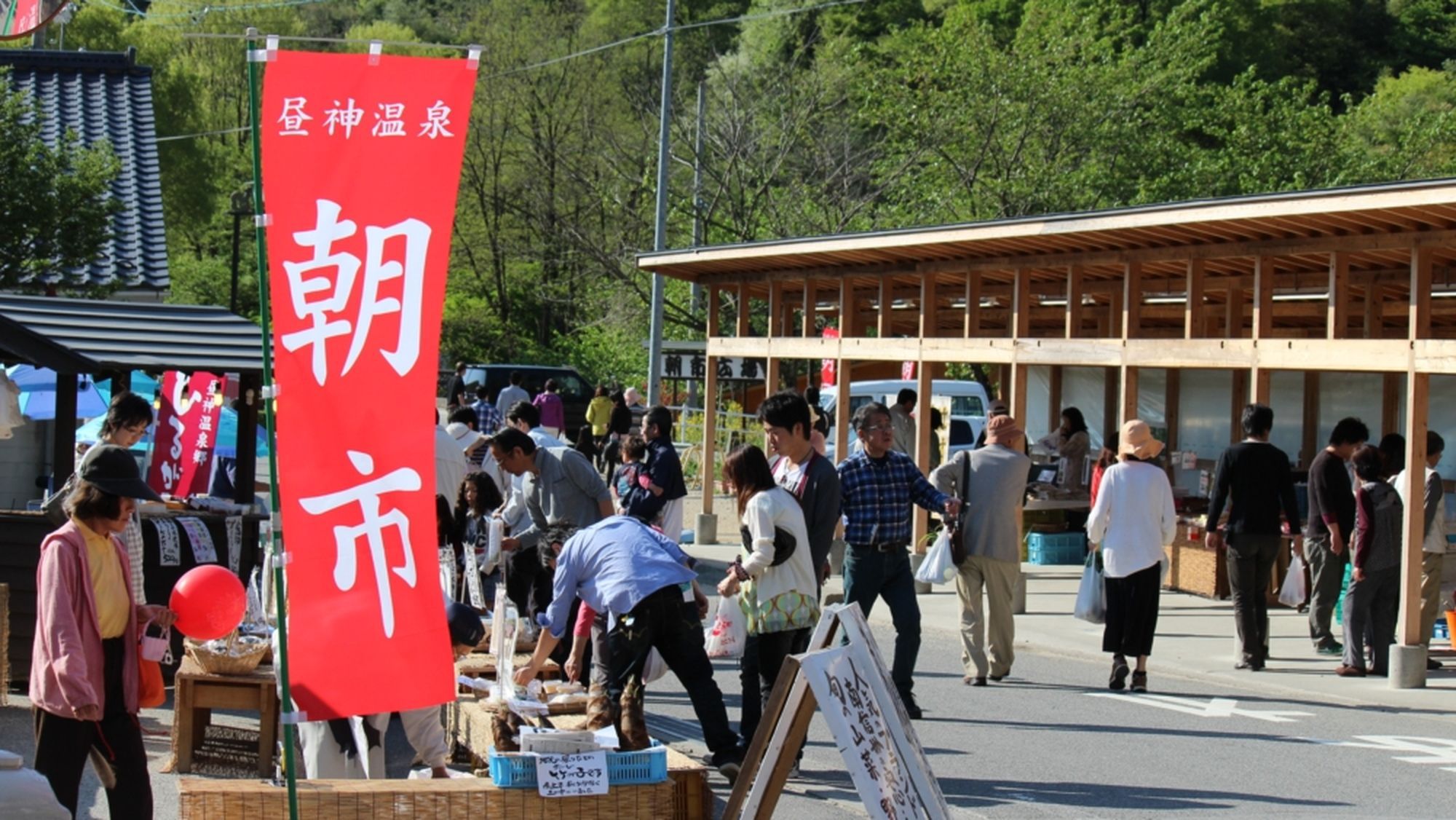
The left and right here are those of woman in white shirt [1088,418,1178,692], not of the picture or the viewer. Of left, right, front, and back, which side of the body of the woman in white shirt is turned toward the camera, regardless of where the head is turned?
back

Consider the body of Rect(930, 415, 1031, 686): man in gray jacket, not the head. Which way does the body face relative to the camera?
away from the camera

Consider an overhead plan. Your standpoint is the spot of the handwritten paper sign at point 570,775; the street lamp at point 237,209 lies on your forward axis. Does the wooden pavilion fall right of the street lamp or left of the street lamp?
right

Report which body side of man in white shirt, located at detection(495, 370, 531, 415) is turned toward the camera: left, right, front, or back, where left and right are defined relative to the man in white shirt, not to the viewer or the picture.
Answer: back

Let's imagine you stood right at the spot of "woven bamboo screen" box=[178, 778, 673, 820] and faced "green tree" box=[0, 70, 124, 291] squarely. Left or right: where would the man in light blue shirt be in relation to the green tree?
right

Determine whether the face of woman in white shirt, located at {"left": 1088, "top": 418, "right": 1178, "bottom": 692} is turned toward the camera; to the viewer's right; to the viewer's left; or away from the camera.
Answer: away from the camera

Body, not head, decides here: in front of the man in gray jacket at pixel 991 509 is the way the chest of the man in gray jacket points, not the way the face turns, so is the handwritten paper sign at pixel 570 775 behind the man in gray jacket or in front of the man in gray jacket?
behind

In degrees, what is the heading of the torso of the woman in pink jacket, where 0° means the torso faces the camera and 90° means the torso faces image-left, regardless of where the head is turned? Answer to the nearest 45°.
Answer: approximately 315°

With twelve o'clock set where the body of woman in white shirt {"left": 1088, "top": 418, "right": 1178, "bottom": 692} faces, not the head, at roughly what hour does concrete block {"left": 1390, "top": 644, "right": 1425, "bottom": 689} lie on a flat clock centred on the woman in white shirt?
The concrete block is roughly at 2 o'clock from the woman in white shirt.

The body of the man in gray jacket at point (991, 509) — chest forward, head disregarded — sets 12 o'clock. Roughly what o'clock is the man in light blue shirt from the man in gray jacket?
The man in light blue shirt is roughly at 7 o'clock from the man in gray jacket.
